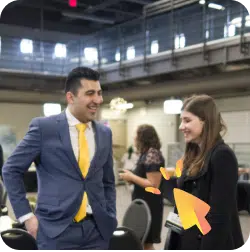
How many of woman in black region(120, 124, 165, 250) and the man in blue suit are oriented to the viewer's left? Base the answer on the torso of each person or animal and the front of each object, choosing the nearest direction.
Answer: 1

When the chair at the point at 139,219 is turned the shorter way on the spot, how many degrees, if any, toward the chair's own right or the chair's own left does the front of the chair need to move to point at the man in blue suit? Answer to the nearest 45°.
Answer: approximately 45° to the chair's own left

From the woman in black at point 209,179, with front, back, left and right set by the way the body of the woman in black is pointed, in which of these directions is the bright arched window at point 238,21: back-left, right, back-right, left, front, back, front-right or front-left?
back-right

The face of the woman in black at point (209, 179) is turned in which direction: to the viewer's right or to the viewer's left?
to the viewer's left

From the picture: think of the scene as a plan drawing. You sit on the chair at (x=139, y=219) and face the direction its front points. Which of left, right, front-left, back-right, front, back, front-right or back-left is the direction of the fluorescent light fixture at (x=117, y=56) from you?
back-right

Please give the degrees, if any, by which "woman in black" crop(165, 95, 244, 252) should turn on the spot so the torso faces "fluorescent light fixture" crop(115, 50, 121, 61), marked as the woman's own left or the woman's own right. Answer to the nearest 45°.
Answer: approximately 135° to the woman's own right

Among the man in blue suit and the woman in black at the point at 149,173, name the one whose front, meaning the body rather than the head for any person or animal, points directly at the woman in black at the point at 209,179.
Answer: the man in blue suit

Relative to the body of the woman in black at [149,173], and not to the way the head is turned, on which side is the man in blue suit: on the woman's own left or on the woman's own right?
on the woman's own left

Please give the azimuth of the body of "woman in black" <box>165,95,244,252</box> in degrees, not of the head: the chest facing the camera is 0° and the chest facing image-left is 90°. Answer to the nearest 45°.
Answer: approximately 45°

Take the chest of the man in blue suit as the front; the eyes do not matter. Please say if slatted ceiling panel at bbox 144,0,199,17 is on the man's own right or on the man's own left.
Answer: on the man's own left

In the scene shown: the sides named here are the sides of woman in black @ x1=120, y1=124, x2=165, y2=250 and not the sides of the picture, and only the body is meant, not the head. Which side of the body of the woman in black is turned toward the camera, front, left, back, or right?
left
